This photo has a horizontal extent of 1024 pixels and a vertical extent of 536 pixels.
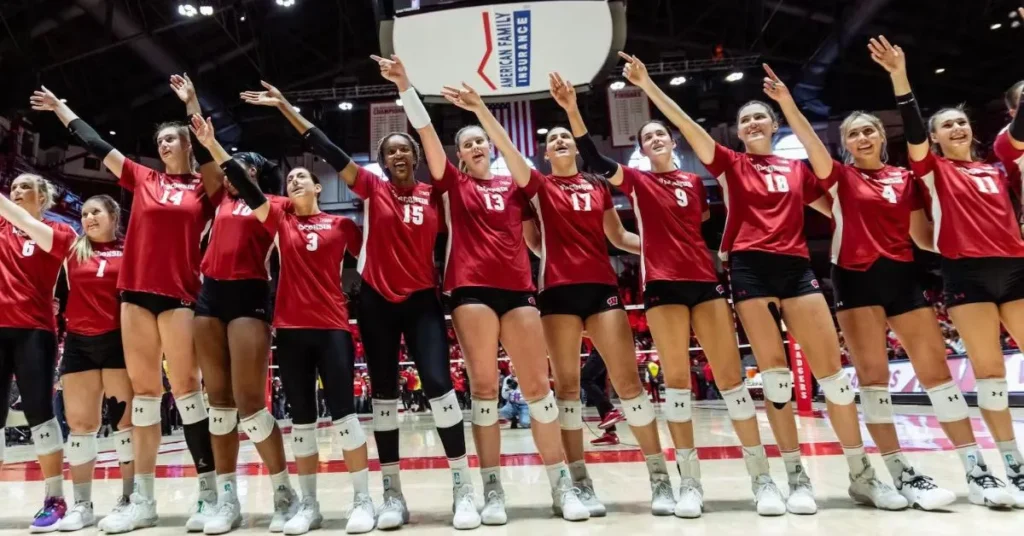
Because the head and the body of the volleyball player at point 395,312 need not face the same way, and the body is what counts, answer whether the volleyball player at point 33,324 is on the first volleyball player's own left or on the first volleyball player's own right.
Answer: on the first volleyball player's own right

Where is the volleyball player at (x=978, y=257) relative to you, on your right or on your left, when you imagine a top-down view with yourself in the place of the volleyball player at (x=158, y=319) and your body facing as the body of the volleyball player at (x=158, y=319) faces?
on your left

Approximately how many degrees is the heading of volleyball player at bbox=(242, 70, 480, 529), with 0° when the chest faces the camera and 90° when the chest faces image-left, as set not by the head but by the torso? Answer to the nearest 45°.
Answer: approximately 0°

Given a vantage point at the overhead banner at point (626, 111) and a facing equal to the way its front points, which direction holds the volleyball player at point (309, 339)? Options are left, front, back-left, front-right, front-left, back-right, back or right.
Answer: front

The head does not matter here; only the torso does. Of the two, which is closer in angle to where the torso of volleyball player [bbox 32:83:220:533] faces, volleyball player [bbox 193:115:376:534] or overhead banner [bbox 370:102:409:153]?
the volleyball player

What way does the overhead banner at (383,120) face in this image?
toward the camera

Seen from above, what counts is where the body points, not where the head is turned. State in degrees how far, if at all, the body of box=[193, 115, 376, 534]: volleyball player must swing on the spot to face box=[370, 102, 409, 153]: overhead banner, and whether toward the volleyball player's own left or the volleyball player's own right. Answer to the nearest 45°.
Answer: approximately 180°

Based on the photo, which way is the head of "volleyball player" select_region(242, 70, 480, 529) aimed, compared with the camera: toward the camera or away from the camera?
toward the camera

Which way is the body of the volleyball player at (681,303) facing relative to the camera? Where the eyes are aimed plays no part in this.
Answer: toward the camera

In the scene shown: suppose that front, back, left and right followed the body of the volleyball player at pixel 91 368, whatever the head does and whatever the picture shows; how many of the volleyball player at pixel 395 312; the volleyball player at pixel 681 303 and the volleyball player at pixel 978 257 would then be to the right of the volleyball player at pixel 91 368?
0

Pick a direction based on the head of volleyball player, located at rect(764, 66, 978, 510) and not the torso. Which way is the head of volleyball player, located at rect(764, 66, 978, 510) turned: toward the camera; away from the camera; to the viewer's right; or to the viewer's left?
toward the camera

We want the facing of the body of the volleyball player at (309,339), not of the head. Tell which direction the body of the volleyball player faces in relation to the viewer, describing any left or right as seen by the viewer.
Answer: facing the viewer

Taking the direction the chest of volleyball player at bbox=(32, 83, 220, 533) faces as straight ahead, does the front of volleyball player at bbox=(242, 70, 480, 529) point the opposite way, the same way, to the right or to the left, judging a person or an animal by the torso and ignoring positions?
the same way

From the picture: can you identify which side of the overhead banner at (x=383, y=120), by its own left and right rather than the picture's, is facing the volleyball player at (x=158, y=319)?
front

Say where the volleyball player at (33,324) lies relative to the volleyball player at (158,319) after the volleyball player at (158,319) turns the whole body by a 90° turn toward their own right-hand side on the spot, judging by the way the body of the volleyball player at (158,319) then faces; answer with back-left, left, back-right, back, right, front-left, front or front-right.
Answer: front-right
